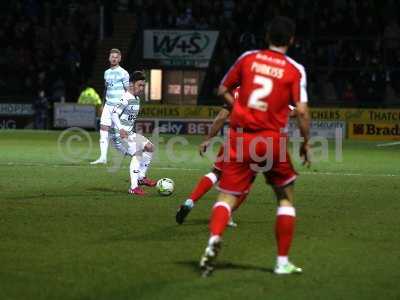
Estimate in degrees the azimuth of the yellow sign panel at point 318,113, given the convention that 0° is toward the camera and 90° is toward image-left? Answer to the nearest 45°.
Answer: approximately 0°

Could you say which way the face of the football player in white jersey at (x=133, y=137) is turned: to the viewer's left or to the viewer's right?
to the viewer's right

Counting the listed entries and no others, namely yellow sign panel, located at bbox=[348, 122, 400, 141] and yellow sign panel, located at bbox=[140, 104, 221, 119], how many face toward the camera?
2

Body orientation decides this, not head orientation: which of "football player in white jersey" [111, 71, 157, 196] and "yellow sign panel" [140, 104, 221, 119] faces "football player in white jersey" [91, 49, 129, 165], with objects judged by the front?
the yellow sign panel

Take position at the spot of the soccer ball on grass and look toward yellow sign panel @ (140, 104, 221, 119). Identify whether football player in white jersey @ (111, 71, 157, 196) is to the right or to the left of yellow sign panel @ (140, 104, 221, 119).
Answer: left

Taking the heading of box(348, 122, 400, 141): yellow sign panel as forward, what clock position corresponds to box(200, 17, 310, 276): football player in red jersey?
The football player in red jersey is roughly at 12 o'clock from the yellow sign panel.

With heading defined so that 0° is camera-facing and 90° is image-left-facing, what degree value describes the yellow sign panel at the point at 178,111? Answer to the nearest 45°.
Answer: approximately 0°
